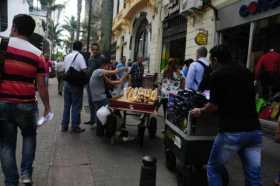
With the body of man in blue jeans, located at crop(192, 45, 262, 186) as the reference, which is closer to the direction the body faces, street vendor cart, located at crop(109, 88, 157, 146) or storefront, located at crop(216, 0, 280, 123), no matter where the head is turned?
the street vendor cart

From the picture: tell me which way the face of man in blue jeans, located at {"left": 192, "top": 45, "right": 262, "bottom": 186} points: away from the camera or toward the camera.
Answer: away from the camera

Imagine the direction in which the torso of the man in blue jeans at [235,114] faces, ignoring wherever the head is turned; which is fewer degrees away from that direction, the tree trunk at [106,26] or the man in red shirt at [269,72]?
the tree trunk

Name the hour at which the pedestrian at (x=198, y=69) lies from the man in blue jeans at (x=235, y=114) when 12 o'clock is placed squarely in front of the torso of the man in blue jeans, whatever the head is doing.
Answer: The pedestrian is roughly at 1 o'clock from the man in blue jeans.

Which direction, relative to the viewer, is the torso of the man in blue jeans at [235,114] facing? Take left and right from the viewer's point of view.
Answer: facing away from the viewer and to the left of the viewer

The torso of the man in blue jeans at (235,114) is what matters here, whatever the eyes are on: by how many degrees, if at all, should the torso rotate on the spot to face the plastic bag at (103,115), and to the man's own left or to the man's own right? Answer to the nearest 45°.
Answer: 0° — they already face it

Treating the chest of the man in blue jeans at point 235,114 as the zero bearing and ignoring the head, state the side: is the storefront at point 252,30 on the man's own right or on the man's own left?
on the man's own right

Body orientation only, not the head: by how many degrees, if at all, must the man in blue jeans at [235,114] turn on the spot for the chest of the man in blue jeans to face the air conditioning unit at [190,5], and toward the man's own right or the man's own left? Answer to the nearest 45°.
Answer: approximately 45° to the man's own right
